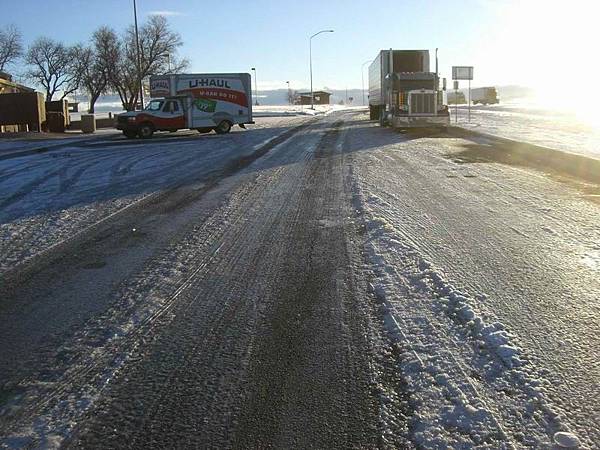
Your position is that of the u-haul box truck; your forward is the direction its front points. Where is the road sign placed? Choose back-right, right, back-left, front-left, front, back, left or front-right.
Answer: back-right

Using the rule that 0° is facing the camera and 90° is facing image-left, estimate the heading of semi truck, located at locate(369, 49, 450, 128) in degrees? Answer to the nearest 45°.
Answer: approximately 0°

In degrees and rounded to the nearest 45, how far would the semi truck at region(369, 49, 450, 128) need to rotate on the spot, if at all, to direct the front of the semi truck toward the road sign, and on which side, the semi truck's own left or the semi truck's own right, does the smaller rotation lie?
approximately 135° to the semi truck's own left

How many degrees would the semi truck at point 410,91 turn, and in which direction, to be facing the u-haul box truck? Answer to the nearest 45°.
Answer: approximately 90° to its right

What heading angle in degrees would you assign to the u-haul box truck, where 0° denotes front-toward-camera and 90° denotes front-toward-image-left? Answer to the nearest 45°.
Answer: approximately 45°

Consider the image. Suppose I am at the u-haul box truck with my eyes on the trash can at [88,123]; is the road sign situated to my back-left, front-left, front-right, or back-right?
back-right

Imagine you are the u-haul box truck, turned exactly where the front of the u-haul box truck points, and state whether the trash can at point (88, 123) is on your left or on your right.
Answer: on your right
